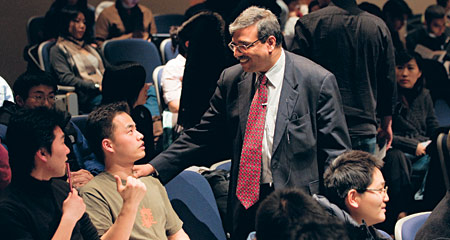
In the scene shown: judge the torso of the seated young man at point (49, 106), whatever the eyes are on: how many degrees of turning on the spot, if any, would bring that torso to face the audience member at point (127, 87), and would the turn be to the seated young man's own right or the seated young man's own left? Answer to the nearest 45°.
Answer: approximately 90° to the seated young man's own left

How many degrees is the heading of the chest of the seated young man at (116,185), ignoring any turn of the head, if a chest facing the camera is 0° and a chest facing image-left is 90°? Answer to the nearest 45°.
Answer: approximately 315°

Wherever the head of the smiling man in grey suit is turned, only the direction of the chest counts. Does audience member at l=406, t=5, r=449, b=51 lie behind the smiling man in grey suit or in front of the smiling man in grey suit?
behind

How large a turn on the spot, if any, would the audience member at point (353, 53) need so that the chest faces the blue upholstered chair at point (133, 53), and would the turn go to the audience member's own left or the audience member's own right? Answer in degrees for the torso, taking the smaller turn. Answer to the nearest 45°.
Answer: approximately 45° to the audience member's own left

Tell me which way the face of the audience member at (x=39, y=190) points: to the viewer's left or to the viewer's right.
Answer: to the viewer's right

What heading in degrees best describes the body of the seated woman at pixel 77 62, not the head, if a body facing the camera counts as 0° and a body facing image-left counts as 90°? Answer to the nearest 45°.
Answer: approximately 315°

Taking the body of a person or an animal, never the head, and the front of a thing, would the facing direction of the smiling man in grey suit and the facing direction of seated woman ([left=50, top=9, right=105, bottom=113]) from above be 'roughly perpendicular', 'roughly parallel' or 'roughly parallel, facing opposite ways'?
roughly perpendicular

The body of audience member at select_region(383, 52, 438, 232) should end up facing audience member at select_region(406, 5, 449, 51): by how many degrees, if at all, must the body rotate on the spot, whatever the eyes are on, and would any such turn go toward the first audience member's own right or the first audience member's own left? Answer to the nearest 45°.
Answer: approximately 135° to the first audience member's own right

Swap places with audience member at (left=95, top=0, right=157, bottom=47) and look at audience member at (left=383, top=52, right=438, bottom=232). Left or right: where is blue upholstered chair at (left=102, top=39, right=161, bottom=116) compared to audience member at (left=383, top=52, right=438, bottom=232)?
right

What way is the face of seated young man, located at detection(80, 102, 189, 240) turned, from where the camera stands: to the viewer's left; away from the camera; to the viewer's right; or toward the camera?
to the viewer's right

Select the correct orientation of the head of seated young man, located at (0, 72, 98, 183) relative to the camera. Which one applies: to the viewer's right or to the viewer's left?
to the viewer's right

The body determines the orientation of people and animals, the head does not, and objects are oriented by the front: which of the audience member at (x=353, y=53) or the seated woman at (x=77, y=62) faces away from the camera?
the audience member
